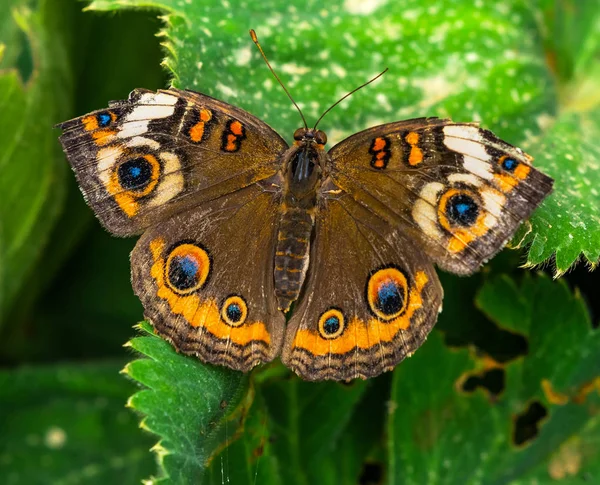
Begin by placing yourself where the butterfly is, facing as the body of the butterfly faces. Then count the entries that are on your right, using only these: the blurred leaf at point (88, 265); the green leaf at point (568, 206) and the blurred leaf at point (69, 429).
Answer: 1

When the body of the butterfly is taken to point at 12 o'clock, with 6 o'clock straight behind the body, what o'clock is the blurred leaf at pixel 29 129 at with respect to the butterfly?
The blurred leaf is roughly at 10 o'clock from the butterfly.

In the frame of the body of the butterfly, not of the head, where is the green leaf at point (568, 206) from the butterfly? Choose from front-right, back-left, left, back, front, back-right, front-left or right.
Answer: right

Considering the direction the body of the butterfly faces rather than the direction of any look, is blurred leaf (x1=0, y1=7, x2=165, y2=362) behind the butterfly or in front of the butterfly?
in front

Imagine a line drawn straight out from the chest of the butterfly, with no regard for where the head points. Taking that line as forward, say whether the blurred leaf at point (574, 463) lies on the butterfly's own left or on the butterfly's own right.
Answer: on the butterfly's own right

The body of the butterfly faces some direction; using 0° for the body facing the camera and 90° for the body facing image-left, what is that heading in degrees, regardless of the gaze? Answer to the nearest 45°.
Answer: approximately 180°
